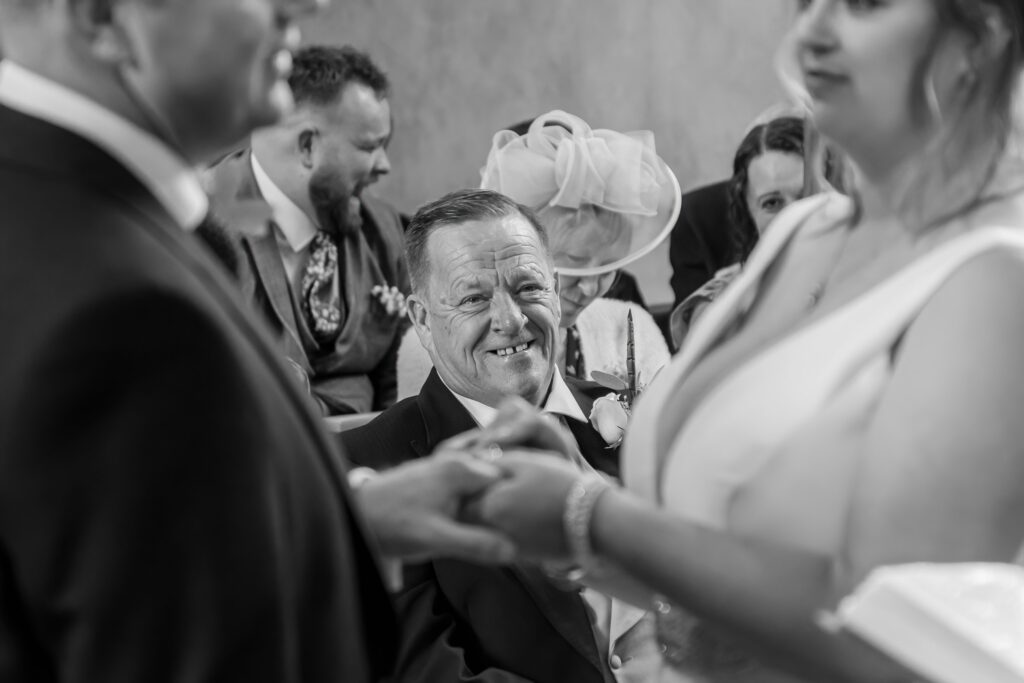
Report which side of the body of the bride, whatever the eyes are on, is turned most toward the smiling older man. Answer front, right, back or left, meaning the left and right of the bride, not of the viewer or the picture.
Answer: right

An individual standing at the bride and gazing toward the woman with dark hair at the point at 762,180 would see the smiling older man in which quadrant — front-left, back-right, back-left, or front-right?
front-left

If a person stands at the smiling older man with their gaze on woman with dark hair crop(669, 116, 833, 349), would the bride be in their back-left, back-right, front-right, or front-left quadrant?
back-right

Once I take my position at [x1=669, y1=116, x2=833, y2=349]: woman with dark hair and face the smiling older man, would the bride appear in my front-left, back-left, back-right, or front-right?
front-left

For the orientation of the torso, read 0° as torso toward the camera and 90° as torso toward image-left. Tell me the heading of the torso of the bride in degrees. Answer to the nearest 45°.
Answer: approximately 45°

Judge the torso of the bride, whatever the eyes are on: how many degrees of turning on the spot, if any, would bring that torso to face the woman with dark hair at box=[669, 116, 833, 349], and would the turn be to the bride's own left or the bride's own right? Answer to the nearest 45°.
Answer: approximately 135° to the bride's own right

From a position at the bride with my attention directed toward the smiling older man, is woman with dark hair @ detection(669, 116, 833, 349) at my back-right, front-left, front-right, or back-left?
front-right
